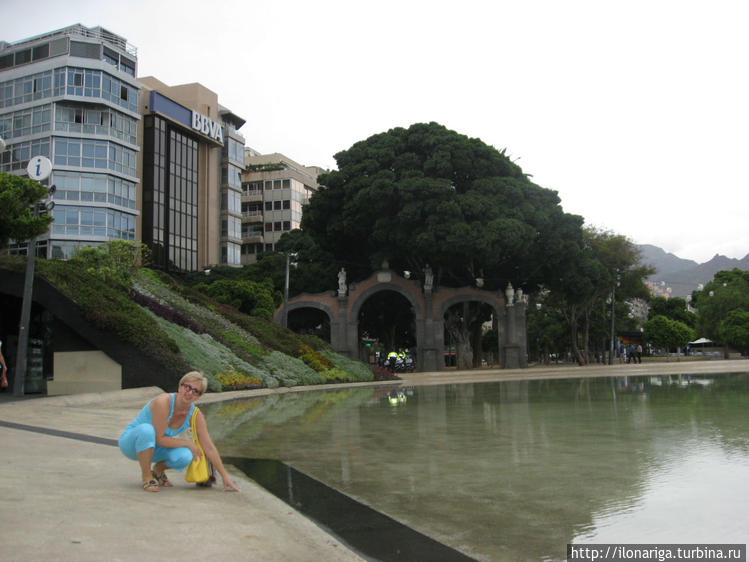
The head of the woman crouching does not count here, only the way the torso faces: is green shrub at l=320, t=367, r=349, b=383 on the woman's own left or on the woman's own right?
on the woman's own left

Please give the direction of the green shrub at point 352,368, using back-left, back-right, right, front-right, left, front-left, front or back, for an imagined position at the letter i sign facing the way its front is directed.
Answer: back-left

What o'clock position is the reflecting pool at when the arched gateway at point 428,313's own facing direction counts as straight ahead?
The reflecting pool is roughly at 12 o'clock from the arched gateway.

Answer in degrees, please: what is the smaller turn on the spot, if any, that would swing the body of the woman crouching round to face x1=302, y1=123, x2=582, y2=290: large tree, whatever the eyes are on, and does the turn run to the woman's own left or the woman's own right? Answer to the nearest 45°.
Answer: approximately 90° to the woman's own left

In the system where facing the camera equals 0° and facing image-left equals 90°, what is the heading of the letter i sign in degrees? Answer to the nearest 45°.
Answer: approximately 0°

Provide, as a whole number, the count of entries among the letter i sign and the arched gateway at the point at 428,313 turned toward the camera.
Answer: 2

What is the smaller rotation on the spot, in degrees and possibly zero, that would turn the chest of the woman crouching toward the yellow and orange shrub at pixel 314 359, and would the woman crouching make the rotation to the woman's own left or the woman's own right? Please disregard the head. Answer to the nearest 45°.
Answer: approximately 135° to the woman's own left

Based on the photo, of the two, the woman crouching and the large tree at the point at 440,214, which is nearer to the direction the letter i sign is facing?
the woman crouching

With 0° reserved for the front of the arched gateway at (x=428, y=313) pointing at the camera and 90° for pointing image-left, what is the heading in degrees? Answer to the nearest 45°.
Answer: approximately 0°

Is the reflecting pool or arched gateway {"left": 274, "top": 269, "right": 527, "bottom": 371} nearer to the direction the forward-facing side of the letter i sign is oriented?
the reflecting pool
